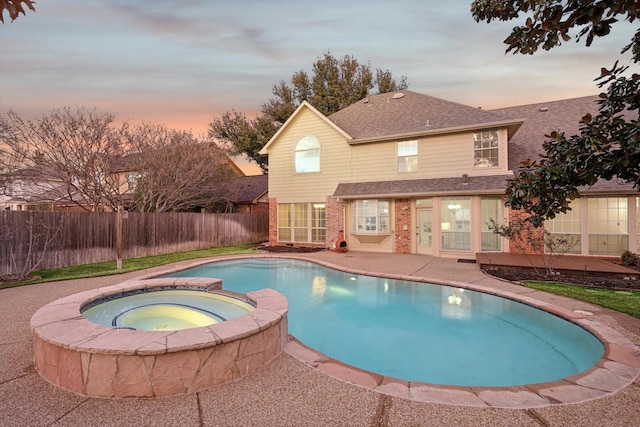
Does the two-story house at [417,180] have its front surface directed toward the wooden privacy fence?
no

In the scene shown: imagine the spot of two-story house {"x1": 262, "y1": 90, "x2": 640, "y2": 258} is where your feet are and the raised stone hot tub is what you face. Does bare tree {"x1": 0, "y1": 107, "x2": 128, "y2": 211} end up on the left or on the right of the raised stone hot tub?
right

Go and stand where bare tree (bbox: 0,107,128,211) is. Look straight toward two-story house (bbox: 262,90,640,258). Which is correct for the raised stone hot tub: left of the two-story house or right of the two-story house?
right

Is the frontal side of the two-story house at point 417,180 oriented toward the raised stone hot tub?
no
